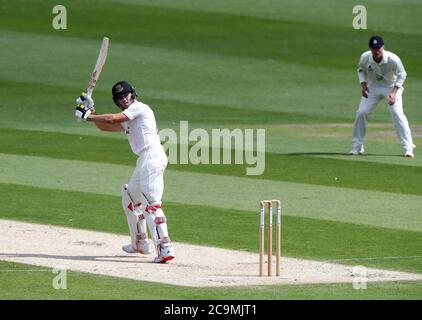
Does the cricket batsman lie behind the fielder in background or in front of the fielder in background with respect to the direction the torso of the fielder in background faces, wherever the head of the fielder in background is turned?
in front

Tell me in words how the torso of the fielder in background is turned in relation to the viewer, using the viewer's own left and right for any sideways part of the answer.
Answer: facing the viewer

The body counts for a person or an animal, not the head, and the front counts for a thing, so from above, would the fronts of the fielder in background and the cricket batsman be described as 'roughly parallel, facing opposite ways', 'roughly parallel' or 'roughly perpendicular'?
roughly perpendicular

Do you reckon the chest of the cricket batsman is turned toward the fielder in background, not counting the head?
no

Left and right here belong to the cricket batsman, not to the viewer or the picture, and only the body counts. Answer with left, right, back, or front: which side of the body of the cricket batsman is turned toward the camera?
left

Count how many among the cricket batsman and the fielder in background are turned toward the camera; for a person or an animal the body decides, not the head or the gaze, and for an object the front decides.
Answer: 1
